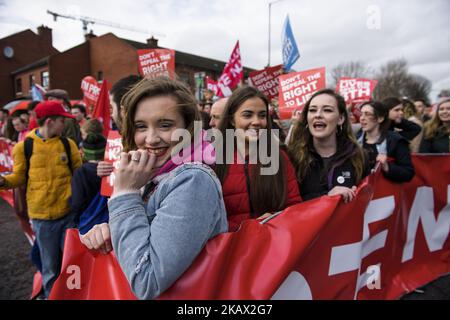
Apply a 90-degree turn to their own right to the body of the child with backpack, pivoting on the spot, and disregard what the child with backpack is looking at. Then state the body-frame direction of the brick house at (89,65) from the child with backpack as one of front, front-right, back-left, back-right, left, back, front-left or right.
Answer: right

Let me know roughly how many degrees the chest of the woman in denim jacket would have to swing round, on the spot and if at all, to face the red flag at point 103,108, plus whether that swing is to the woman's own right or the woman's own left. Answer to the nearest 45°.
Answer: approximately 135° to the woman's own right

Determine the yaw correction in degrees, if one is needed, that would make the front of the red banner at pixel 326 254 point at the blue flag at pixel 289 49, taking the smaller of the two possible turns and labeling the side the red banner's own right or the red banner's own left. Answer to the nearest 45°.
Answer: approximately 180°

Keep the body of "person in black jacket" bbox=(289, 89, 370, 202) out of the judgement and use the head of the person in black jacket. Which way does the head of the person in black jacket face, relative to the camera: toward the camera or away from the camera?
toward the camera

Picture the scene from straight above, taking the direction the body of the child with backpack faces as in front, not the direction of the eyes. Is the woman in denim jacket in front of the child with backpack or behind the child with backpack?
in front

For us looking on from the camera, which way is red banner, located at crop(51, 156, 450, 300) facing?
facing the viewer

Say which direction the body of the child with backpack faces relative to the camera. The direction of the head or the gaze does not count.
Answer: toward the camera

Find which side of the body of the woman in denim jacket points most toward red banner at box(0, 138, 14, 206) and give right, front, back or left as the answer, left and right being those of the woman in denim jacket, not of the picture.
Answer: right

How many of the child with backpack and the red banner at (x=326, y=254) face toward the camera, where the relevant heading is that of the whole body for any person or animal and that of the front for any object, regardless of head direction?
2

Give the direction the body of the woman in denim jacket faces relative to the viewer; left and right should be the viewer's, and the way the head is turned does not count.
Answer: facing the viewer and to the left of the viewer

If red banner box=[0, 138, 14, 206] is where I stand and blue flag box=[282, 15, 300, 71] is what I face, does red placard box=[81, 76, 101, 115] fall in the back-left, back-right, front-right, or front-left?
front-left
